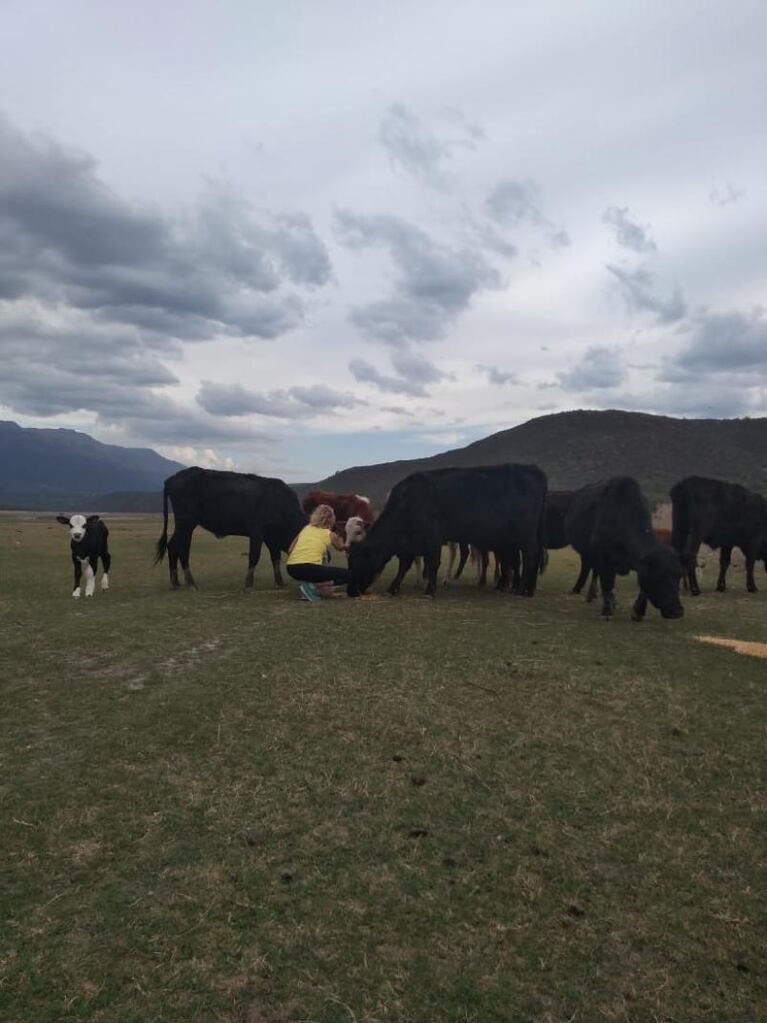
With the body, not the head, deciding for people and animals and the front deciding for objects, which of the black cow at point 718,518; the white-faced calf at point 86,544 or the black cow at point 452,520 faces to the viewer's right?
the black cow at point 718,518

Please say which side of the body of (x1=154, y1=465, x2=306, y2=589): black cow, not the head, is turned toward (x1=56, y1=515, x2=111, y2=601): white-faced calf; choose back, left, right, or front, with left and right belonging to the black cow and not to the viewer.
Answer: back

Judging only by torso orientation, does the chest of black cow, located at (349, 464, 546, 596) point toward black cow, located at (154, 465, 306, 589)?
yes

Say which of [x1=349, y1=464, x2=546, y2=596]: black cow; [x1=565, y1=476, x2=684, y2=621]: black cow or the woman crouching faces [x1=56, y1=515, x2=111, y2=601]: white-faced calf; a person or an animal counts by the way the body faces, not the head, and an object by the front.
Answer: [x1=349, y1=464, x2=546, y2=596]: black cow

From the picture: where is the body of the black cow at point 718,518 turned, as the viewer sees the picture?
to the viewer's right

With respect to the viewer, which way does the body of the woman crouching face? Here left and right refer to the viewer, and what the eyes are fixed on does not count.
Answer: facing away from the viewer and to the right of the viewer

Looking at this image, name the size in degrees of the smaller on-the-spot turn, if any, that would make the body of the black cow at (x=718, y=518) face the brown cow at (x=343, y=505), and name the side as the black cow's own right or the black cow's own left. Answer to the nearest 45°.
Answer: approximately 180°

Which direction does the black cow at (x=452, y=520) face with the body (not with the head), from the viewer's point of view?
to the viewer's left

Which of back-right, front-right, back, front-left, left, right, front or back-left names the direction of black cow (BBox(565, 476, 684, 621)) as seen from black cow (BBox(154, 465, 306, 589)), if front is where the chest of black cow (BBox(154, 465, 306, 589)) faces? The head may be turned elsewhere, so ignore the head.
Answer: front-right

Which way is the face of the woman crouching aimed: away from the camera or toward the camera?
away from the camera

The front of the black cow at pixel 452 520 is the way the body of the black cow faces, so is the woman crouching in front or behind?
in front

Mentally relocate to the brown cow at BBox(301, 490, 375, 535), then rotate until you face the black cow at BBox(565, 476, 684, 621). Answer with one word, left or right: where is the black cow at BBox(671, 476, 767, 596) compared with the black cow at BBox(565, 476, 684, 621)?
left

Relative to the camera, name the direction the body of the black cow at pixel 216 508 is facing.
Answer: to the viewer's right

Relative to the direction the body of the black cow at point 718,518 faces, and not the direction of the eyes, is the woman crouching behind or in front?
behind

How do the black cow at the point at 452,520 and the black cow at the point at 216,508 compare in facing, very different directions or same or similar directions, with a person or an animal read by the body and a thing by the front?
very different directions

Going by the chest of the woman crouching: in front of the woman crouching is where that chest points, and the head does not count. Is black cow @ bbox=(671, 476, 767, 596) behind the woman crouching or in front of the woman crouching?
in front
